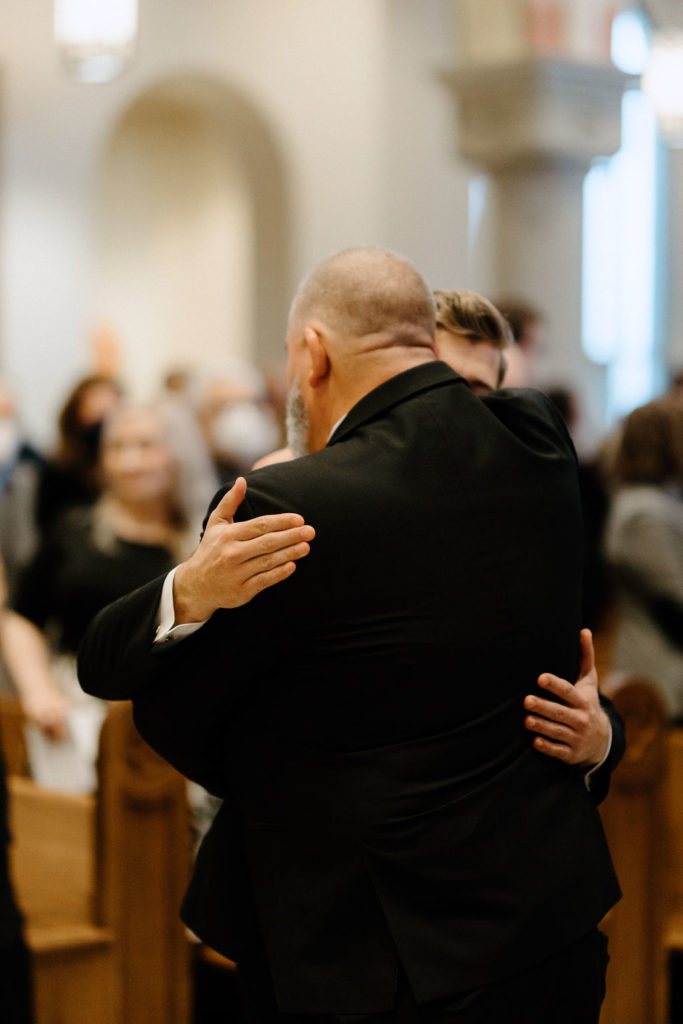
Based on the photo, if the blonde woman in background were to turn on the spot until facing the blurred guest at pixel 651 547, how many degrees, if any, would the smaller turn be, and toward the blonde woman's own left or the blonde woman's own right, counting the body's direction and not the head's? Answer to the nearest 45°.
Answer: approximately 90° to the blonde woman's own left

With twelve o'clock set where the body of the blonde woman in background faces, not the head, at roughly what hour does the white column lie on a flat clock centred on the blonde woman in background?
The white column is roughly at 7 o'clock from the blonde woman in background.

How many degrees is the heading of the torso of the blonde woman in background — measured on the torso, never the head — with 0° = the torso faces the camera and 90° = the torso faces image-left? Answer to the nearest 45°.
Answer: approximately 0°
